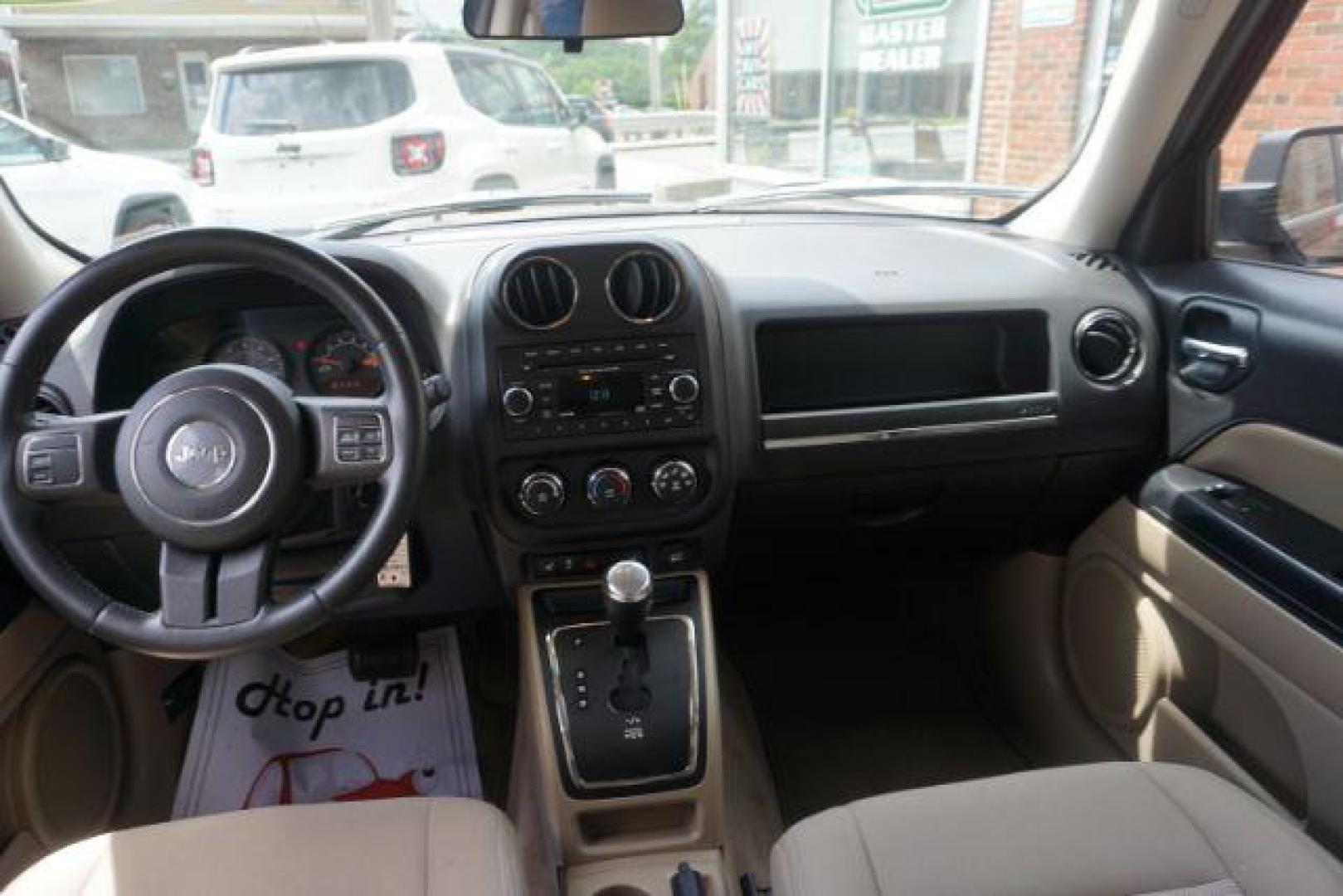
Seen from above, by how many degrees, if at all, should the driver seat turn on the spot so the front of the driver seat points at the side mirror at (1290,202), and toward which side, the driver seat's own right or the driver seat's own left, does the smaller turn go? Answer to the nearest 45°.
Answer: approximately 90° to the driver seat's own right

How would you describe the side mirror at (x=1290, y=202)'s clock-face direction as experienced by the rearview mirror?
The side mirror is roughly at 9 o'clock from the rearview mirror.

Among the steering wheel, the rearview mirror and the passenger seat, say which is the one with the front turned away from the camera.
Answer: the passenger seat

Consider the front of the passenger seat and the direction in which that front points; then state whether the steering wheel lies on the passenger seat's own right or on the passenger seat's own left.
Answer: on the passenger seat's own left

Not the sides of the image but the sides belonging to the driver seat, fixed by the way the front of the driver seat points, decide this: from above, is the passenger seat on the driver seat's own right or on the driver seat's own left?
on the driver seat's own right

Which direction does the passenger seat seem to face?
away from the camera

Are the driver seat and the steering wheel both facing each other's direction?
yes

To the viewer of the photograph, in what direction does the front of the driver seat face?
facing away from the viewer

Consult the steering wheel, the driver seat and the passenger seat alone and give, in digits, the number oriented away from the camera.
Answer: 2

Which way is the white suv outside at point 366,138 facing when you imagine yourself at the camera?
facing away from the viewer and to the right of the viewer
